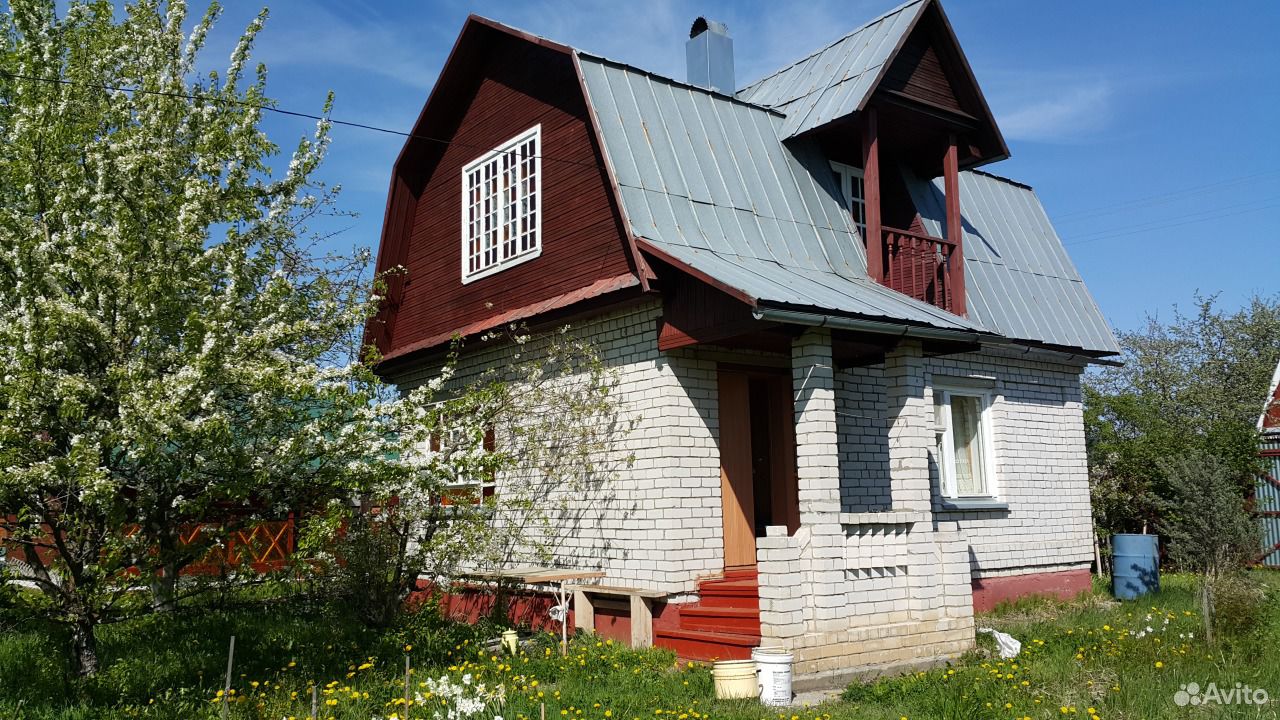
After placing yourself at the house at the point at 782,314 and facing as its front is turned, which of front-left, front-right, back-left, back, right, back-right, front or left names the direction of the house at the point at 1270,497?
left

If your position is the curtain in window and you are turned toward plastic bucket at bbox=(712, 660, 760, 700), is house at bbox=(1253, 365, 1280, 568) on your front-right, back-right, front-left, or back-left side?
back-left

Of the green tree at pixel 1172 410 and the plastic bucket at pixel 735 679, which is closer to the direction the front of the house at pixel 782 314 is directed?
the plastic bucket

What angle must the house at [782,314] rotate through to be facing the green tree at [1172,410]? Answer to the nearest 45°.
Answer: approximately 90° to its left

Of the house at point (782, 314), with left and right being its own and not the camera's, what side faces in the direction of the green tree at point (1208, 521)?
left

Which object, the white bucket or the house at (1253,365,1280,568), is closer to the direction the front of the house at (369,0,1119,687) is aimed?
the white bucket

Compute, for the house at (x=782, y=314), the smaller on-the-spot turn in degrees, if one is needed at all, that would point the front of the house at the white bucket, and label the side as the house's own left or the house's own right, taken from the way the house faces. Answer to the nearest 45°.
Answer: approximately 45° to the house's own right

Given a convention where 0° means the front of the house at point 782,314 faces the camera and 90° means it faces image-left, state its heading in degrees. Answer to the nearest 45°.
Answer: approximately 315°

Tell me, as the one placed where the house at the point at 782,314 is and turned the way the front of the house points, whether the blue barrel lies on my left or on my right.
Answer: on my left

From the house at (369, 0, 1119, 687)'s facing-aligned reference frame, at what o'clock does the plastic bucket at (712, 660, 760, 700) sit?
The plastic bucket is roughly at 2 o'clock from the house.
